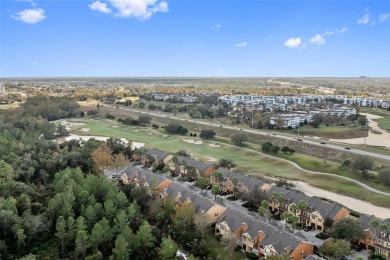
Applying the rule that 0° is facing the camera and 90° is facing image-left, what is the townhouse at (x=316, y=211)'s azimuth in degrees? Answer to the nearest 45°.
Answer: approximately 45°

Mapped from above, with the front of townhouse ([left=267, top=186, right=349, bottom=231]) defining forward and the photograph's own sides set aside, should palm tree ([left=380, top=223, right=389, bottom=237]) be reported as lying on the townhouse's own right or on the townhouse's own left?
on the townhouse's own left

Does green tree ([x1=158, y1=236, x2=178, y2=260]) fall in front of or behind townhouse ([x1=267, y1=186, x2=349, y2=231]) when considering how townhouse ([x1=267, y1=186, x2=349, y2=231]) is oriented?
in front

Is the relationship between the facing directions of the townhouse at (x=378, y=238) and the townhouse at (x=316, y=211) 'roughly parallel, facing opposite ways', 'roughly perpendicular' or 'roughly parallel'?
roughly parallel

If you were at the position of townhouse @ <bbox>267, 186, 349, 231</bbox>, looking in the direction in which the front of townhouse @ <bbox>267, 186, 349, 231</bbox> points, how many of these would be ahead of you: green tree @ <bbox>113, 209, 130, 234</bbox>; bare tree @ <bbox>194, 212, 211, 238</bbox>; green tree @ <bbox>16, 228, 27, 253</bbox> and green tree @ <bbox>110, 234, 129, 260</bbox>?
4

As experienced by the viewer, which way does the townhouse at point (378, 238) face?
facing the viewer and to the left of the viewer

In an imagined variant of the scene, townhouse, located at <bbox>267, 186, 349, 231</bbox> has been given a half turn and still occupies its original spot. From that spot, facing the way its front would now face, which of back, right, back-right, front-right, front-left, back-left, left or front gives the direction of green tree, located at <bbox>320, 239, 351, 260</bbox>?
back-right

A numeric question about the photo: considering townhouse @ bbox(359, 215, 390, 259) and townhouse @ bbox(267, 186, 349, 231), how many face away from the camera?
0
